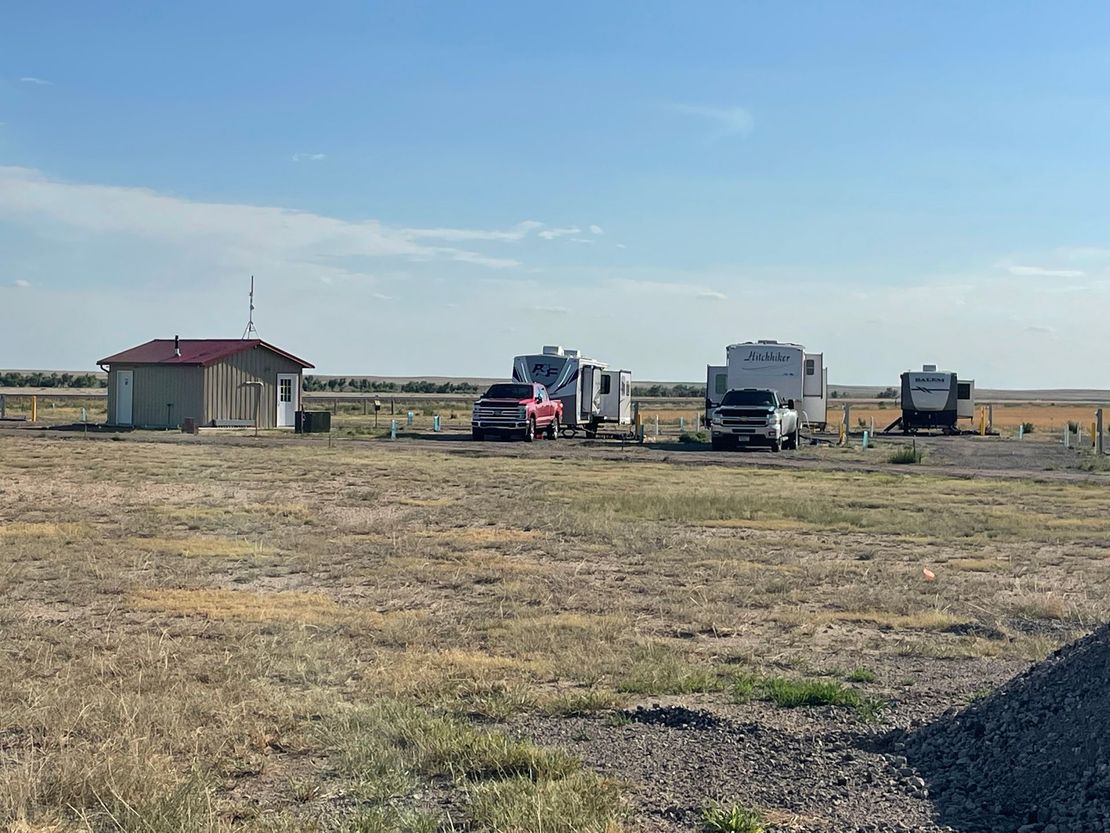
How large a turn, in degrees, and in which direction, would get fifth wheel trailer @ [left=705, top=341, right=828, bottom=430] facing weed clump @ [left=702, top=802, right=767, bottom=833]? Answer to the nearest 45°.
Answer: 0° — it already faces it

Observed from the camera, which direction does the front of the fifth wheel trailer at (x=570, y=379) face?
facing the viewer and to the left of the viewer

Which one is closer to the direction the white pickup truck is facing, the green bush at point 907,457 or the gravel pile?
the gravel pile

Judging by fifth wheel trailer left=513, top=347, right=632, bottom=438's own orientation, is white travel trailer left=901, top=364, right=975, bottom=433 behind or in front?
behind

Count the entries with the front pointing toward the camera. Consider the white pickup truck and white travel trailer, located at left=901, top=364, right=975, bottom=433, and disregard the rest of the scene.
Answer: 2

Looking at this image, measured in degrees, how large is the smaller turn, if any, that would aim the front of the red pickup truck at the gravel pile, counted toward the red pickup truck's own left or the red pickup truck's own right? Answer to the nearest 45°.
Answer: approximately 45° to the red pickup truck's own left

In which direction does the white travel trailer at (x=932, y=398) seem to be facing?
toward the camera

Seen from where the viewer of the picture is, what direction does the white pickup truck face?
facing the viewer

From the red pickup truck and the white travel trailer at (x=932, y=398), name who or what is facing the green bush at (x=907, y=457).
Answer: the white travel trailer

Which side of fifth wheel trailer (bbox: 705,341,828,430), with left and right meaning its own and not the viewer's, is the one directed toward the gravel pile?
front

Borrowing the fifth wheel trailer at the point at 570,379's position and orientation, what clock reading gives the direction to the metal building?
The metal building is roughly at 2 o'clock from the fifth wheel trailer.

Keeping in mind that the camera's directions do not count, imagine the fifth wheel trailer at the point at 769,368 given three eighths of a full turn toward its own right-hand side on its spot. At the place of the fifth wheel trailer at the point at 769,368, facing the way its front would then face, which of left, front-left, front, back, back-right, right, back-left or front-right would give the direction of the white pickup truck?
back-left

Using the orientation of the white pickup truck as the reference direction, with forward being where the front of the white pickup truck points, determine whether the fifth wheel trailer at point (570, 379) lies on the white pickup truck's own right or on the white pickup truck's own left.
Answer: on the white pickup truck's own right

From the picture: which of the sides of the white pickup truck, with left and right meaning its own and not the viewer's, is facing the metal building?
right

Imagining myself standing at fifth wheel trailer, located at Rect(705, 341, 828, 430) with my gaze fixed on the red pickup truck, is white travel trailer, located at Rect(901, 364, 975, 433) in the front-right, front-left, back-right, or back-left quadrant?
back-right

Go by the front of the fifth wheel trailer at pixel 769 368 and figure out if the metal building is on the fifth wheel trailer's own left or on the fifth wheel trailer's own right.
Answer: on the fifth wheel trailer's own right

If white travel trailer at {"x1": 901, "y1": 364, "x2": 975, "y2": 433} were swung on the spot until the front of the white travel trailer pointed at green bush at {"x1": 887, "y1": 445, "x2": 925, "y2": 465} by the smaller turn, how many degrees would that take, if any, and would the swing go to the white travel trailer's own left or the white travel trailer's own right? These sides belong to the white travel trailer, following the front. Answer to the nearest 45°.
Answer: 0° — it already faces it

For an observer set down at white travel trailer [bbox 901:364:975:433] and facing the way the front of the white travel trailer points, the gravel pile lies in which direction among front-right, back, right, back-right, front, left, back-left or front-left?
front
